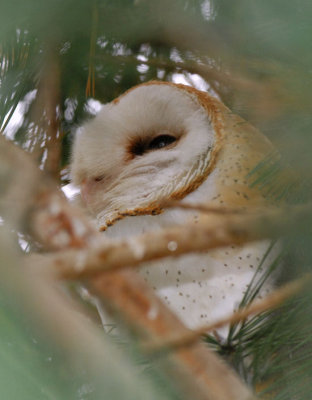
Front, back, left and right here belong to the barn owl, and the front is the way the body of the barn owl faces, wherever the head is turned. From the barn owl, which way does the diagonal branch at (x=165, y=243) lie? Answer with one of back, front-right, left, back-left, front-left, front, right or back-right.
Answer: front-left

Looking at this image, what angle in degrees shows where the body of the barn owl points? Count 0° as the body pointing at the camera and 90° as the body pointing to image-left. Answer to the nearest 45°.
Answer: approximately 45°
